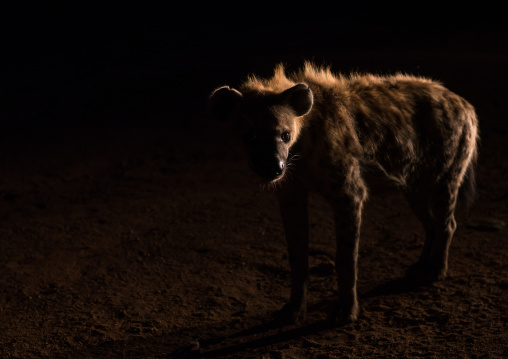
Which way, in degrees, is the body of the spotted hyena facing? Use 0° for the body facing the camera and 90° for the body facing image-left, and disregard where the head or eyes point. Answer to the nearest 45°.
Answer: approximately 45°
